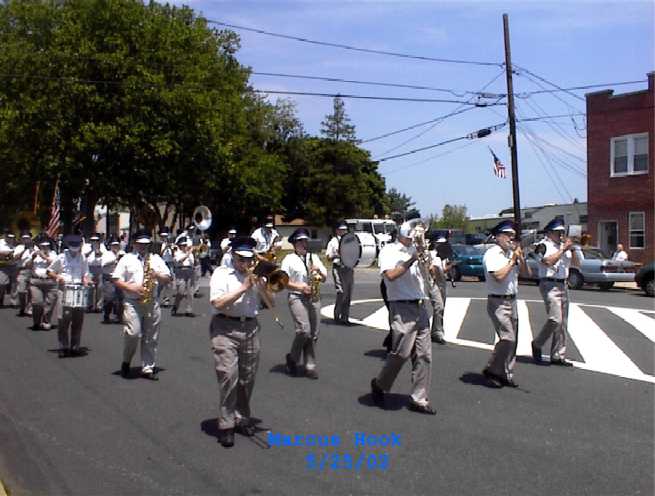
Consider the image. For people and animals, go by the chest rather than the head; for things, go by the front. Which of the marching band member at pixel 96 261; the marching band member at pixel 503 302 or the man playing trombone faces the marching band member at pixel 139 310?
the marching band member at pixel 96 261

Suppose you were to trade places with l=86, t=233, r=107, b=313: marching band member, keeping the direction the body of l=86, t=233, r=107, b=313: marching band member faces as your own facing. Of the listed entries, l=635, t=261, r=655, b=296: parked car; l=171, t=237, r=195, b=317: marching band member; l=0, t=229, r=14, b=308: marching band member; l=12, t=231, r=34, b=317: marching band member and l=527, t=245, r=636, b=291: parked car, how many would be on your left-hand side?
3

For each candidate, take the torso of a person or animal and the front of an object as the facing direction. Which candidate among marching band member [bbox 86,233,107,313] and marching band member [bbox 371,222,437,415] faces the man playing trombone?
marching band member [bbox 86,233,107,313]

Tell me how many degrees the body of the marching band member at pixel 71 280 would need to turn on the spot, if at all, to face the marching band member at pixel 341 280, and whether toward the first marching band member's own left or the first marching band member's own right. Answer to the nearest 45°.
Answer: approximately 90° to the first marching band member's own left

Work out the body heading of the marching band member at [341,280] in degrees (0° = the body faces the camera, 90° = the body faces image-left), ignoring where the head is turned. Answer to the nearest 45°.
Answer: approximately 315°

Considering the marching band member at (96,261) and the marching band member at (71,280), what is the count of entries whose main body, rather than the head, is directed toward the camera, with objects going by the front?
2

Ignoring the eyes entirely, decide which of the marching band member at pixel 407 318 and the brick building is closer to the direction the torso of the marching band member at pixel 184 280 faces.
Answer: the marching band member

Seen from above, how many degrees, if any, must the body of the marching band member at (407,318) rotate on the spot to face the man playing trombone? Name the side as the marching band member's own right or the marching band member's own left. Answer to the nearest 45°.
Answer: approximately 90° to the marching band member's own right
